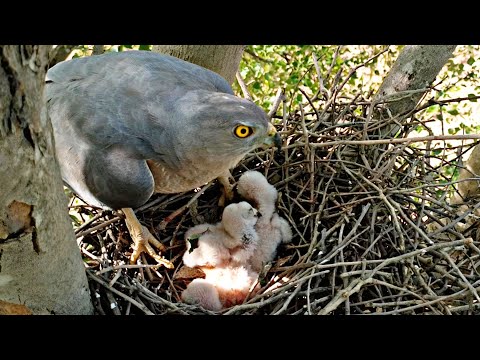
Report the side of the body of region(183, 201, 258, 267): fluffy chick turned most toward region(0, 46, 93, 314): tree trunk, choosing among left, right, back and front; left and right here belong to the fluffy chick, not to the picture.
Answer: back

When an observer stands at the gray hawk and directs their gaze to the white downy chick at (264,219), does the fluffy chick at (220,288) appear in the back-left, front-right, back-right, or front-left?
front-right

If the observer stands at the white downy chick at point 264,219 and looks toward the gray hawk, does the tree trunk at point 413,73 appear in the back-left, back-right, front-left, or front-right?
back-right

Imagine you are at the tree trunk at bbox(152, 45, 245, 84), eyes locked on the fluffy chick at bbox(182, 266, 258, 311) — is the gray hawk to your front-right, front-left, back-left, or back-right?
front-right

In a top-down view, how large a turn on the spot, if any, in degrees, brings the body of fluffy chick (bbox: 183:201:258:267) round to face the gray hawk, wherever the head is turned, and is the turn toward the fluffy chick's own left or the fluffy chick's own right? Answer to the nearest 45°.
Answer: approximately 180°

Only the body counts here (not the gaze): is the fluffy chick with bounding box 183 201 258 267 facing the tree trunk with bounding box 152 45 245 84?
no

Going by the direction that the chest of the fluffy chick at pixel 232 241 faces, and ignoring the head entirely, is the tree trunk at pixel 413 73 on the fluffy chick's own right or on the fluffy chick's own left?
on the fluffy chick's own left
